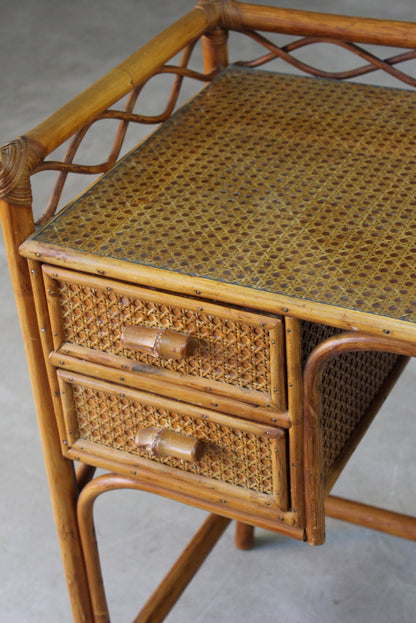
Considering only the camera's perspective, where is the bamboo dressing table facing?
facing the viewer and to the left of the viewer
